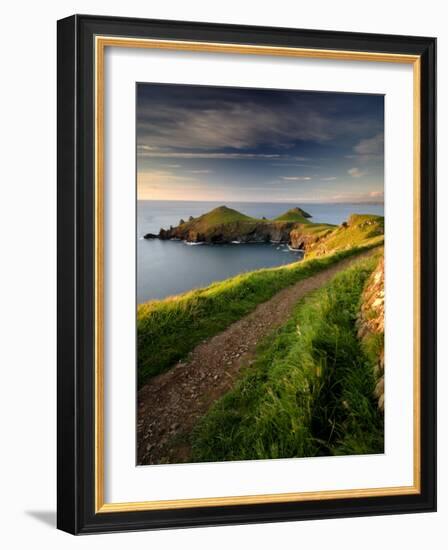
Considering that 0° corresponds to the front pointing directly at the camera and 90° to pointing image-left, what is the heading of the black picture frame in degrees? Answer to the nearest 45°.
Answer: approximately 315°
